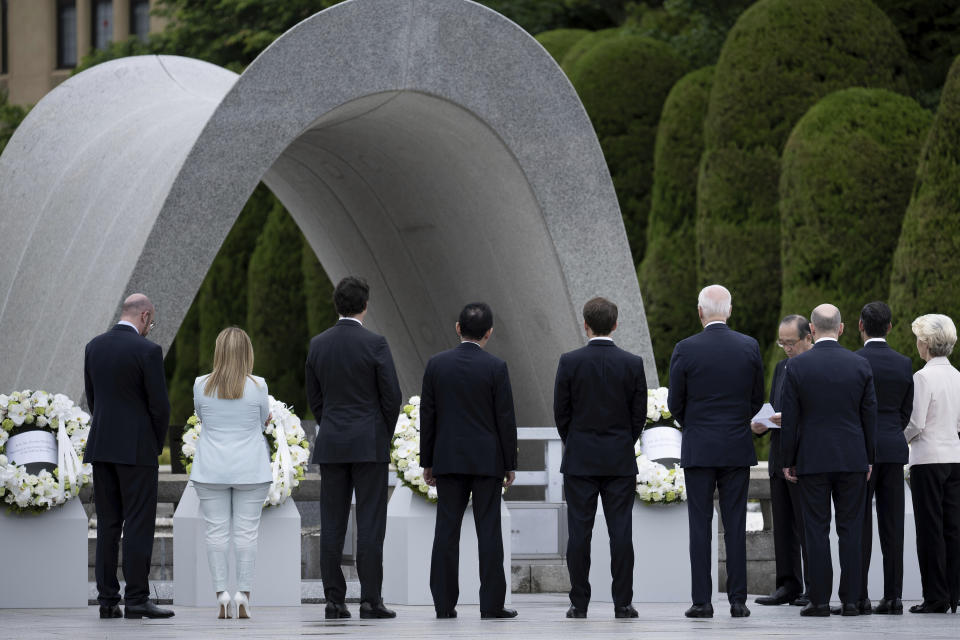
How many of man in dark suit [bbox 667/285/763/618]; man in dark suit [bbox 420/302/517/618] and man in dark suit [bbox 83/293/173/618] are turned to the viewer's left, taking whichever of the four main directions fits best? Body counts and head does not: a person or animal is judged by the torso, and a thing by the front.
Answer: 0

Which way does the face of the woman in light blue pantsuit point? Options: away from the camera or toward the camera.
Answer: away from the camera

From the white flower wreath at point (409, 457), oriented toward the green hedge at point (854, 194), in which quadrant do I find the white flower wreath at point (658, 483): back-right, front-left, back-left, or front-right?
front-right

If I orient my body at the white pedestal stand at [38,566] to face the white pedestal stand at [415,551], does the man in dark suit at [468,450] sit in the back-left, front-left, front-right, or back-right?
front-right

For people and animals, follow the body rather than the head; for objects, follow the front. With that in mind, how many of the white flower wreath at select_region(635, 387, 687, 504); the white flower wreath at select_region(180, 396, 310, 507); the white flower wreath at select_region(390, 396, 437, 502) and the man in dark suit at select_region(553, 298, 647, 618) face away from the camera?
1

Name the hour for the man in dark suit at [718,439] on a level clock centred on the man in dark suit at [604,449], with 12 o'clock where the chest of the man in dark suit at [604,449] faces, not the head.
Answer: the man in dark suit at [718,439] is roughly at 3 o'clock from the man in dark suit at [604,449].

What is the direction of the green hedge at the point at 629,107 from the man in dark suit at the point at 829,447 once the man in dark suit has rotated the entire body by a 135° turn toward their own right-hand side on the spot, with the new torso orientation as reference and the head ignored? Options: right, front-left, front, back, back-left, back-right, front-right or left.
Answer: back-left

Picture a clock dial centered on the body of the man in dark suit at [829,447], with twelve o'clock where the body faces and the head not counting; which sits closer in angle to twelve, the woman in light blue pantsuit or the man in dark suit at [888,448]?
the man in dark suit

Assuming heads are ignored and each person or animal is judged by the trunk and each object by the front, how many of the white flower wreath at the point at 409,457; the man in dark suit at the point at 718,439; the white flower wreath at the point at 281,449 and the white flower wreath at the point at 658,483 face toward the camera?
3

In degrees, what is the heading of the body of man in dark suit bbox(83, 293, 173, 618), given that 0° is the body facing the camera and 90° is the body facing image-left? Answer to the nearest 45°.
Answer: approximately 225°

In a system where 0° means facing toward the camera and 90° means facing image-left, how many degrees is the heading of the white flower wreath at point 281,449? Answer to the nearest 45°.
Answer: approximately 0°

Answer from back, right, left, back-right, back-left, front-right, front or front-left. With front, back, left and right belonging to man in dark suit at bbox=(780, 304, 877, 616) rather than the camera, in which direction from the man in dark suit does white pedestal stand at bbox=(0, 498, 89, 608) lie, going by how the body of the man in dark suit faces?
left

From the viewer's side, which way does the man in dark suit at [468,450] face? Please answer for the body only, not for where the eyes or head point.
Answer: away from the camera

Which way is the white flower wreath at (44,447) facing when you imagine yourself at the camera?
facing the viewer

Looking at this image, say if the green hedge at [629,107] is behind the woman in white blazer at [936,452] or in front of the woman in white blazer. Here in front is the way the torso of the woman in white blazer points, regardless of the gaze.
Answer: in front

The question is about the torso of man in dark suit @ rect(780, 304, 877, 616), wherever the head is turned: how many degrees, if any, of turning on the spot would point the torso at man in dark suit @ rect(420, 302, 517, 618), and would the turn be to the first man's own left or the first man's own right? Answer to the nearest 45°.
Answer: approximately 90° to the first man's own left

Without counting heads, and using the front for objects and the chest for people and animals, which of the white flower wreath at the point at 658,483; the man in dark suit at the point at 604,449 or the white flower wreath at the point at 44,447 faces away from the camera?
the man in dark suit

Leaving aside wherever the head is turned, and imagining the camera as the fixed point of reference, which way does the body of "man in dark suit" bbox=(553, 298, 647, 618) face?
away from the camera

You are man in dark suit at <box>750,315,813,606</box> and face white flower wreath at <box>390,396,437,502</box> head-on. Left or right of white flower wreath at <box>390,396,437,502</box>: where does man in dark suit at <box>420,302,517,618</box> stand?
left

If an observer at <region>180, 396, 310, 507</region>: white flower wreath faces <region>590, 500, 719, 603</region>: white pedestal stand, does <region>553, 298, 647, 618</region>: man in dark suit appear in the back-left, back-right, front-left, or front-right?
front-right
